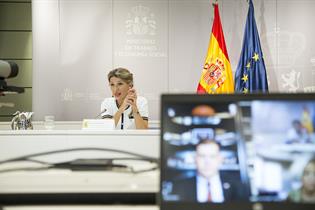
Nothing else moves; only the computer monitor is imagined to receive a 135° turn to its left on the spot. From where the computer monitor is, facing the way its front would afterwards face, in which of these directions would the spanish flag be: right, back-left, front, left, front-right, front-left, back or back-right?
front-left

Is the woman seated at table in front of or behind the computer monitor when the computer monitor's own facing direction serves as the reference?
behind

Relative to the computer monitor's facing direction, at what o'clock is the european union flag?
The european union flag is roughly at 6 o'clock from the computer monitor.

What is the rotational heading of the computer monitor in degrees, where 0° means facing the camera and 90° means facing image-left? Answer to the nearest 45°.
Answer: approximately 0°
